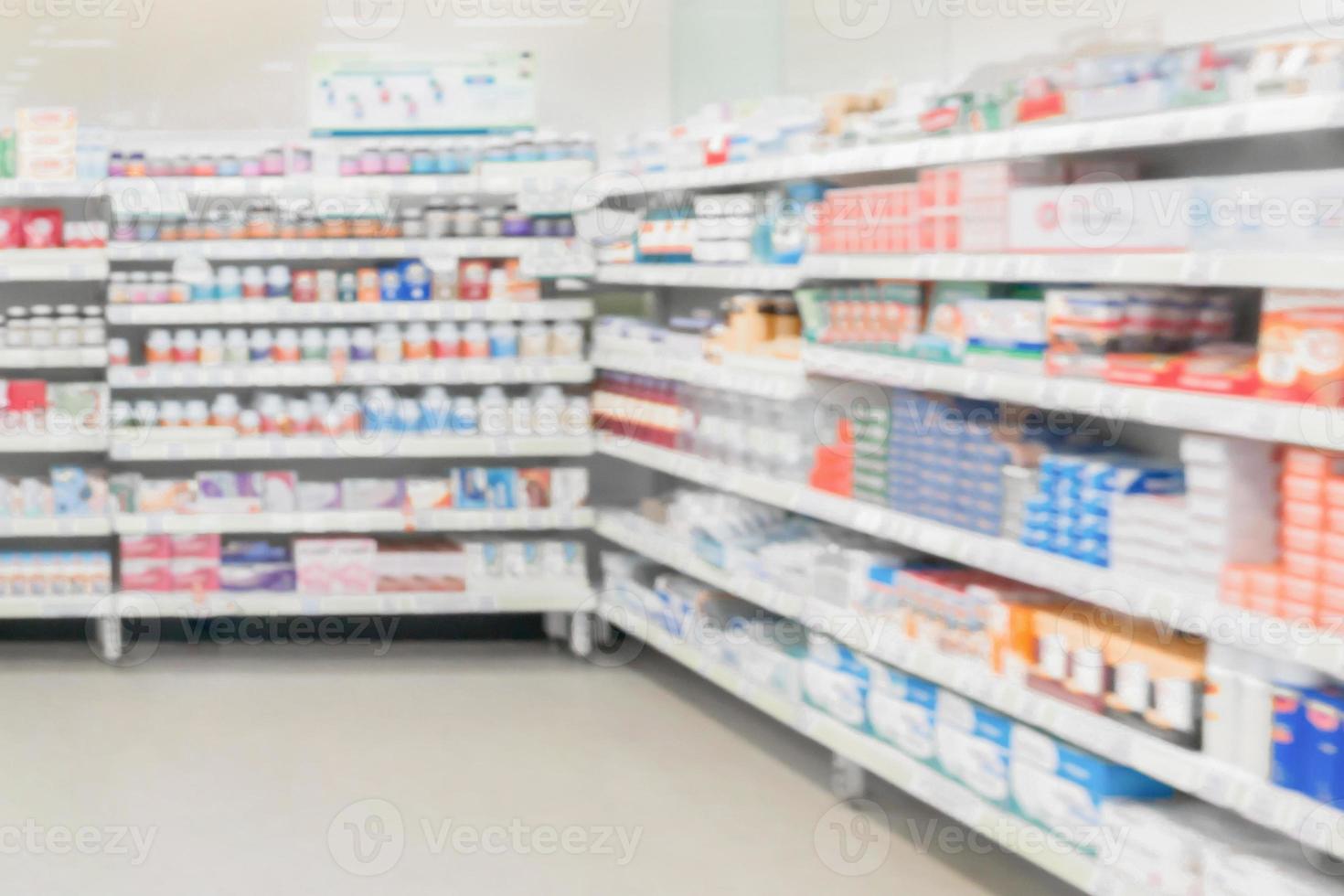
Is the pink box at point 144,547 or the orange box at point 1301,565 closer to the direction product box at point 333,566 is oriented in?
the orange box

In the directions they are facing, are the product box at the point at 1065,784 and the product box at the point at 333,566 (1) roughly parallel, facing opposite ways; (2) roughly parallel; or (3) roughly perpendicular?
roughly perpendicular

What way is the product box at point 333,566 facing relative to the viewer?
toward the camera

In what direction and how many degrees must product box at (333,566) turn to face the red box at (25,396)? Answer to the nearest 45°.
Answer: approximately 90° to its right

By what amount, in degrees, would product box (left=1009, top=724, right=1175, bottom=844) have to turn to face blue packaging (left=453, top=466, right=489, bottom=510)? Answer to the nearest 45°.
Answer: approximately 90° to its right

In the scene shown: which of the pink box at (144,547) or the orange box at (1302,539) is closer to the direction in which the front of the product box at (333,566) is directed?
the orange box

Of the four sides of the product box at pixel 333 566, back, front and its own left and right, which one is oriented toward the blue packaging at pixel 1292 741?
front

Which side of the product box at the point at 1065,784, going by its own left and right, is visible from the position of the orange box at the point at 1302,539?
left

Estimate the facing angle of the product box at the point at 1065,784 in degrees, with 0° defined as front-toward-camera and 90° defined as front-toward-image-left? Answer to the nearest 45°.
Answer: approximately 45°
